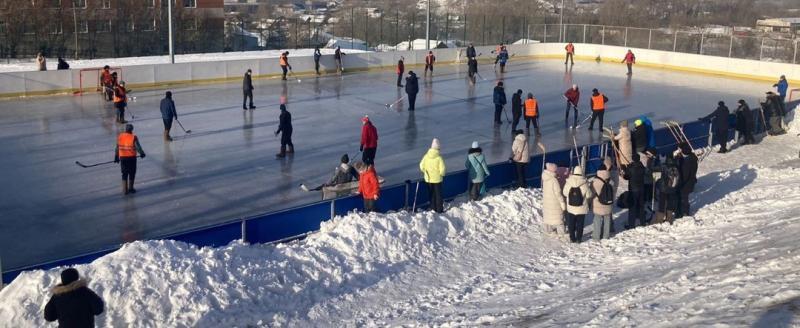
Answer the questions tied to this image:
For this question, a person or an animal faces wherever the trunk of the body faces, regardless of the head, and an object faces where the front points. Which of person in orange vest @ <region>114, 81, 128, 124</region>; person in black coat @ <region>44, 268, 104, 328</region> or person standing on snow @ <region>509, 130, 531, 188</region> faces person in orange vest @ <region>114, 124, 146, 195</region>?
the person in black coat

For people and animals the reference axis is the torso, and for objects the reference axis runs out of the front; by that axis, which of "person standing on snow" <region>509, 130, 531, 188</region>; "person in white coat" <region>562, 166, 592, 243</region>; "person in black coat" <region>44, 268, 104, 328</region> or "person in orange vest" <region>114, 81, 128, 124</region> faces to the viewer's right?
the person in orange vest

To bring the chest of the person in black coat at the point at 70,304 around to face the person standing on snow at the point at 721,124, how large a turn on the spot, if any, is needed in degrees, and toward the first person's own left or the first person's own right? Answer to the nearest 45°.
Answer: approximately 45° to the first person's own right

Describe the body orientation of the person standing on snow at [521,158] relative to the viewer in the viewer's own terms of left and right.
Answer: facing away from the viewer

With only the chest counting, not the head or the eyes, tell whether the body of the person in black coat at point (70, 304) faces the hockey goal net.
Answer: yes

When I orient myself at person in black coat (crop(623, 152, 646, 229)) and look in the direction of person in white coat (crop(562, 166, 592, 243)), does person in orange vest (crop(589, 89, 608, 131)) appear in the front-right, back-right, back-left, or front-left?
back-right

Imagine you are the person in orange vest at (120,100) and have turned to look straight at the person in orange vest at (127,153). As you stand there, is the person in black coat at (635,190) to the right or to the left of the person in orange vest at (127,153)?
left

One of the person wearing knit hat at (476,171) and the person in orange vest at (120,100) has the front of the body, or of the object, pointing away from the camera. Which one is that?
the person wearing knit hat

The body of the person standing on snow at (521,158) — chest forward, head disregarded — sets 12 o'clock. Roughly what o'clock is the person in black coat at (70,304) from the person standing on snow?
The person in black coat is roughly at 7 o'clock from the person standing on snow.

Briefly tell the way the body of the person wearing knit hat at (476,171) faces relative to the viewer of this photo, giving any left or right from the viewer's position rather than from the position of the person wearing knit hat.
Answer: facing away from the viewer

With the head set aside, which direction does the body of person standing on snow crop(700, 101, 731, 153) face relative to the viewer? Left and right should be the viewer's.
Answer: facing away from the viewer and to the left of the viewer

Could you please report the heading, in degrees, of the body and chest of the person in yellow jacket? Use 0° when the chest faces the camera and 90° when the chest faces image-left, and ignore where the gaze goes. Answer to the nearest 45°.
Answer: approximately 180°

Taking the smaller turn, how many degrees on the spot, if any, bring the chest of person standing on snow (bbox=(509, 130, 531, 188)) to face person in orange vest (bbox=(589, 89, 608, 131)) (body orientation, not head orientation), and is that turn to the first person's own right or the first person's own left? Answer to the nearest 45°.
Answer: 0° — they already face them

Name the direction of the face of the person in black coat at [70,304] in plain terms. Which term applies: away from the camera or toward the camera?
away from the camera
